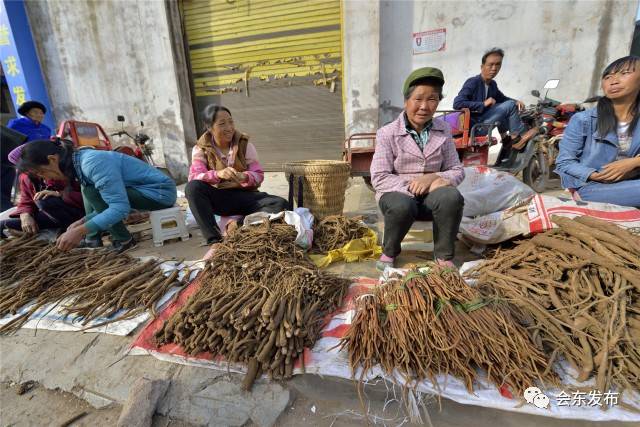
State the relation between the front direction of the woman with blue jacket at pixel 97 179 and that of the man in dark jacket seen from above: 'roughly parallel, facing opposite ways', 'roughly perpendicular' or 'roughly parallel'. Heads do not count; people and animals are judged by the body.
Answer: roughly perpendicular

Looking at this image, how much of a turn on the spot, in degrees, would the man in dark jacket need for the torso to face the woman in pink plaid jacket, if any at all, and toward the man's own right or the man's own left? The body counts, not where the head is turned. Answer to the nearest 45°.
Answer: approximately 45° to the man's own right

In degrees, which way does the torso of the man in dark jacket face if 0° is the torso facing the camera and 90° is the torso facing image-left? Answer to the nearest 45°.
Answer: approximately 315°

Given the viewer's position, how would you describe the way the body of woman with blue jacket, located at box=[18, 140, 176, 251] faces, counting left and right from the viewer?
facing to the left of the viewer

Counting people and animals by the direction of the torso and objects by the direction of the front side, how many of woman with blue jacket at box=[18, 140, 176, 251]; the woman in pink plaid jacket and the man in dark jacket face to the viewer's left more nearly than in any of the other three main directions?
1

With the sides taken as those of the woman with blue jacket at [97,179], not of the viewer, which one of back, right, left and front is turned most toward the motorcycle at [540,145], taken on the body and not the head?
back

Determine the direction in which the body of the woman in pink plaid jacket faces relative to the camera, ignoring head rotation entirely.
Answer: toward the camera

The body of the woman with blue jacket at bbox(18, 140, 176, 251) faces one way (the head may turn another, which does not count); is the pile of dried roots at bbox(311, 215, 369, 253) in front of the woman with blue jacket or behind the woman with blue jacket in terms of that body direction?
behind

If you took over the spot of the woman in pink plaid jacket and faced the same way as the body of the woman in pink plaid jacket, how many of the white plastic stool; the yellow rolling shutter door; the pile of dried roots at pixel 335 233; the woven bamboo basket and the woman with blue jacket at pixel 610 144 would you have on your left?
1

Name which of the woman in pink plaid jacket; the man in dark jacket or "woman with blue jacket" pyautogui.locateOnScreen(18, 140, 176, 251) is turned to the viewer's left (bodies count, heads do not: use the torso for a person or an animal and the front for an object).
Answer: the woman with blue jacket

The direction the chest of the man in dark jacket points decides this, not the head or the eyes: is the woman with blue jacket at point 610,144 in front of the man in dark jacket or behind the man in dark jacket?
in front

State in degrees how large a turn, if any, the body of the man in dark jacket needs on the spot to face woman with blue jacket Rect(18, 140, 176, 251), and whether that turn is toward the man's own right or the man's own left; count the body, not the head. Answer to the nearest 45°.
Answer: approximately 90° to the man's own right

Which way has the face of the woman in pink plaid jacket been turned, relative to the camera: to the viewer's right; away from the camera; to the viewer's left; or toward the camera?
toward the camera

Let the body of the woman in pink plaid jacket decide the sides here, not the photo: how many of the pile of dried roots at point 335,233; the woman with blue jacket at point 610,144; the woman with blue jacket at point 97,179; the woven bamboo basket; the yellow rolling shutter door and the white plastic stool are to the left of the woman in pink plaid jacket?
1

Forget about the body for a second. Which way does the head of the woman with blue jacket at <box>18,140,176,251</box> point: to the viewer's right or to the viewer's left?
to the viewer's left

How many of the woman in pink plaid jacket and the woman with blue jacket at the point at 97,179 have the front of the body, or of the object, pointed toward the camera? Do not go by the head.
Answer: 1

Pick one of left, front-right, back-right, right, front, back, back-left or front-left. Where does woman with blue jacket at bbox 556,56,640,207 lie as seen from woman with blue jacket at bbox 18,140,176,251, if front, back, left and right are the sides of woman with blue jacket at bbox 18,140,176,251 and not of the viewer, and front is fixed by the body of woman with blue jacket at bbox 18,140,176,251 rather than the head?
back-left

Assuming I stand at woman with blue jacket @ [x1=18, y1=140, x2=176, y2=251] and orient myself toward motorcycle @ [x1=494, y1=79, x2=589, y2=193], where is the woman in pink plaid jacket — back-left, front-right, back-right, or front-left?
front-right
